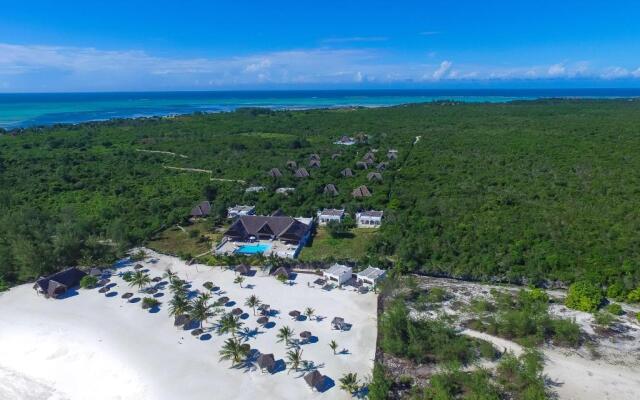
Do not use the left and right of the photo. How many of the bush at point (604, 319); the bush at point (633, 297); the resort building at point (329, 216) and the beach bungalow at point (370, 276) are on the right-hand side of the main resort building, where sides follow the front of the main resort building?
0

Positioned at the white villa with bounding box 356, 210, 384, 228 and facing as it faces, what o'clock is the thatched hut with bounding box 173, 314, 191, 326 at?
The thatched hut is roughly at 1 o'clock from the white villa.

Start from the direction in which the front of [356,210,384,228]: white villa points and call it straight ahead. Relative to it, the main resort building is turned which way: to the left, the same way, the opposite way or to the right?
the same way

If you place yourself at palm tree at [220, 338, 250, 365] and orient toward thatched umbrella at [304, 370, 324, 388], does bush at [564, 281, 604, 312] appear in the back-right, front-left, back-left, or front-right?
front-left

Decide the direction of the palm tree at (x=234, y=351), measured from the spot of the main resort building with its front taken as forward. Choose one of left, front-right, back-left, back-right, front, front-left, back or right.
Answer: front

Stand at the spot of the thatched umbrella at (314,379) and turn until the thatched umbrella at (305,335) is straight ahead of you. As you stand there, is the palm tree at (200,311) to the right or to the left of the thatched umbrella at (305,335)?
left

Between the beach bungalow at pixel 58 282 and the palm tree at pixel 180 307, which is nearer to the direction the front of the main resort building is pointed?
the palm tree

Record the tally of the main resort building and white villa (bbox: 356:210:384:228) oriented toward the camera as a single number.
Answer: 2

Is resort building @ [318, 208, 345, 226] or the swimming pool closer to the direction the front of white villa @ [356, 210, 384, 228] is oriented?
the swimming pool

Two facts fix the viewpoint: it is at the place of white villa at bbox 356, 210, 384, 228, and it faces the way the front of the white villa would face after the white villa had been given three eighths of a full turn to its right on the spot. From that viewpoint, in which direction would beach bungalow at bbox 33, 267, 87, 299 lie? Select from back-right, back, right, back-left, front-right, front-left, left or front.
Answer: left

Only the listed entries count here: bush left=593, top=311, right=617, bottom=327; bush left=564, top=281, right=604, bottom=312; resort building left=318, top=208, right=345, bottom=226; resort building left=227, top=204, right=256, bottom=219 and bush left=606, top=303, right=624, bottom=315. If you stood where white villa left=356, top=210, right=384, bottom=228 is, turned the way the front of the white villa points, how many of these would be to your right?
2

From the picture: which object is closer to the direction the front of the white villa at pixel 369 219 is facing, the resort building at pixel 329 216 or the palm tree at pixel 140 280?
the palm tree

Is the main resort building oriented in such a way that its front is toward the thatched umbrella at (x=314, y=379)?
yes

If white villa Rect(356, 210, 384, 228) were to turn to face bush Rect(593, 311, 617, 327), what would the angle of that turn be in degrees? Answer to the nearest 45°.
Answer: approximately 45° to its left

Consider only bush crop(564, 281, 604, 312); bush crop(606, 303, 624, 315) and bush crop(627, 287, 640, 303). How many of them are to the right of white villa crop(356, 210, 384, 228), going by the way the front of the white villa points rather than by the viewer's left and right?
0

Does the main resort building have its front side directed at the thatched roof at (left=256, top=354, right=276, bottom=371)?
yes

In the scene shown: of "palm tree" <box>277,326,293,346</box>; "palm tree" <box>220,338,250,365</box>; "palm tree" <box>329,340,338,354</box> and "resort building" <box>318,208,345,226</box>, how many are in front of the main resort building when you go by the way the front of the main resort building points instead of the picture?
3

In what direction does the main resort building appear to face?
toward the camera

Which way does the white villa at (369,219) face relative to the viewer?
toward the camera

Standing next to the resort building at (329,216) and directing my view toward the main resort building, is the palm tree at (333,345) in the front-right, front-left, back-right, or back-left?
front-left

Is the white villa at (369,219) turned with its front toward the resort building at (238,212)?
no
